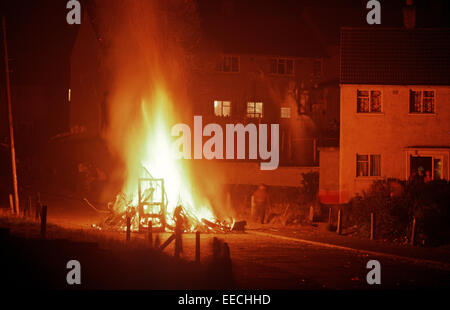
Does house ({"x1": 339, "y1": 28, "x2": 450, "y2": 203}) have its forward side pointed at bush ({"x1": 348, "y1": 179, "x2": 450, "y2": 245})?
yes

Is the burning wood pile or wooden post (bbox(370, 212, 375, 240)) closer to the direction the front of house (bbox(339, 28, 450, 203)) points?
the wooden post

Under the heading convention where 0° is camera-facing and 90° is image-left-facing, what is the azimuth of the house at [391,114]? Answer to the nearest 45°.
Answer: approximately 0°

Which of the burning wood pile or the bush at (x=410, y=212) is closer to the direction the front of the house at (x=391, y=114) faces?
the bush

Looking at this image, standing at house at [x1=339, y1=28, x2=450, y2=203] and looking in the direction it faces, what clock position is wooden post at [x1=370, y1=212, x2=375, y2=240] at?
The wooden post is roughly at 12 o'clock from the house.

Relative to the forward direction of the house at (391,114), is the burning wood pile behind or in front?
in front

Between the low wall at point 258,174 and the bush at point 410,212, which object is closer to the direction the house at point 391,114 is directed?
the bush

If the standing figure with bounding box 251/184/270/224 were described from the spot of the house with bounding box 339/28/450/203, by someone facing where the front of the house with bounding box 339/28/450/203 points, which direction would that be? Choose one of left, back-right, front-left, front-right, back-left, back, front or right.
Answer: front-right

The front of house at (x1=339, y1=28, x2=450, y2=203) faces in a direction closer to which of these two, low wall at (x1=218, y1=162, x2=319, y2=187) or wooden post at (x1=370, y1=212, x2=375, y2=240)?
the wooden post

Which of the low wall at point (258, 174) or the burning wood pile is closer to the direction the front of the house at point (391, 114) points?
the burning wood pile

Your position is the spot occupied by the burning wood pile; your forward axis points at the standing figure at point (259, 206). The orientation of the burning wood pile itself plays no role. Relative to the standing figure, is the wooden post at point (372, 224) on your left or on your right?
right

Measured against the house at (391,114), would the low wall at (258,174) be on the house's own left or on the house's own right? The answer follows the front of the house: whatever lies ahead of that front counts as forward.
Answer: on the house's own right
